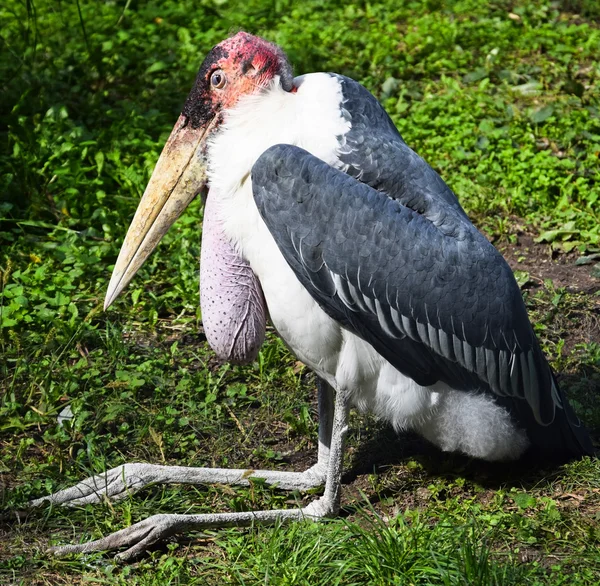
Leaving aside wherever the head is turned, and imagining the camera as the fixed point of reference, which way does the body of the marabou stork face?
to the viewer's left
